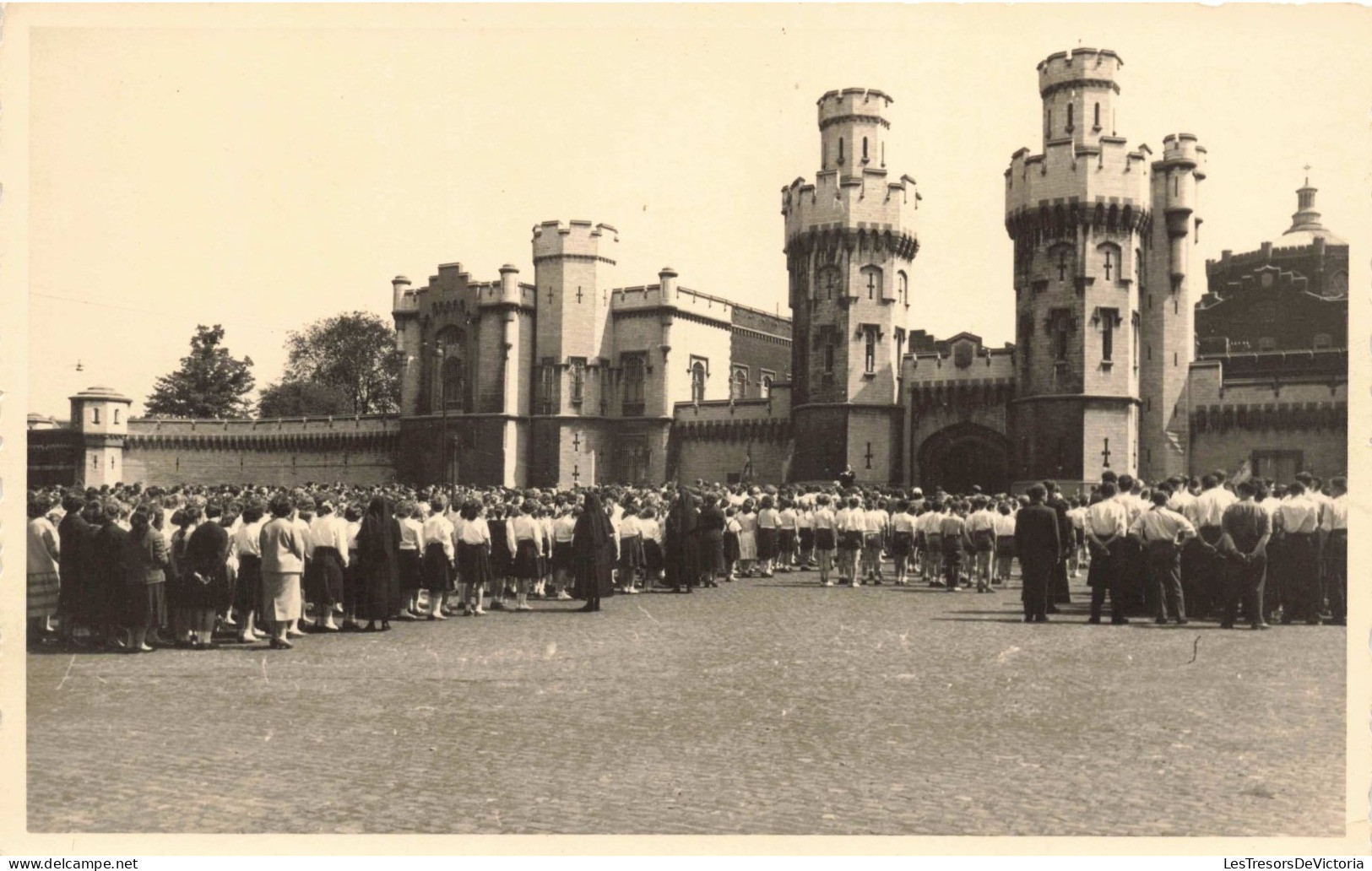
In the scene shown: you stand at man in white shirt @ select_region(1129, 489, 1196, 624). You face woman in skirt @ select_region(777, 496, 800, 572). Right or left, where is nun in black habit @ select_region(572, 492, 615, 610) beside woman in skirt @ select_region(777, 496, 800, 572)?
left

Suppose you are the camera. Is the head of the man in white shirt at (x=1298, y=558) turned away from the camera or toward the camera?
away from the camera

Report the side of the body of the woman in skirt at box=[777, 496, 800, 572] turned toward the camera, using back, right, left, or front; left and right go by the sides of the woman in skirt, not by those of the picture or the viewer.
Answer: back

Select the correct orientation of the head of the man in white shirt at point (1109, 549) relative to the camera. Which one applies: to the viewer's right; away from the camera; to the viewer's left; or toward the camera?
away from the camera

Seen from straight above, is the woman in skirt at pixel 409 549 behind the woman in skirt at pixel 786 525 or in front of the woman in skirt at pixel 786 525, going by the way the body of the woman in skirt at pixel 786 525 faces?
behind

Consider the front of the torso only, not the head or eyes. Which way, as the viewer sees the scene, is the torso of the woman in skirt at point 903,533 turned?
away from the camera

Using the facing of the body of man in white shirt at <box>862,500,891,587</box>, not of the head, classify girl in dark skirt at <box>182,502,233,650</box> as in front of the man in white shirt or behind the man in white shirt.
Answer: behind

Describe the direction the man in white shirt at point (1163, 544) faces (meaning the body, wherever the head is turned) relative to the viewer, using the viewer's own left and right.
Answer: facing away from the viewer

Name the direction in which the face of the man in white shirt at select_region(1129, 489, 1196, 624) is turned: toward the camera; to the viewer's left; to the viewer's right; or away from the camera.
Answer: away from the camera

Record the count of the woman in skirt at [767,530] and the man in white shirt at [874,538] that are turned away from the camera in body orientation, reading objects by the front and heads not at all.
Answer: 2

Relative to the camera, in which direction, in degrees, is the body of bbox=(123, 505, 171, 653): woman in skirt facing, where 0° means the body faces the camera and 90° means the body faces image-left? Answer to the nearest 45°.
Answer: approximately 225°

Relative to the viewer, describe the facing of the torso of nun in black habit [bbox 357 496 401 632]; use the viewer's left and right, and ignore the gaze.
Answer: facing away from the viewer

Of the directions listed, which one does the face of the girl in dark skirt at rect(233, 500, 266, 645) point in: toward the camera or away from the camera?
away from the camera

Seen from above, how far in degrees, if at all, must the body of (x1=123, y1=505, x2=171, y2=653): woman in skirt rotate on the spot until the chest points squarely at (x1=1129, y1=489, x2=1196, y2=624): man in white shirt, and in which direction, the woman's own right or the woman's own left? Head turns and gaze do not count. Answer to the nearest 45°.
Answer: approximately 45° to the woman's own right
